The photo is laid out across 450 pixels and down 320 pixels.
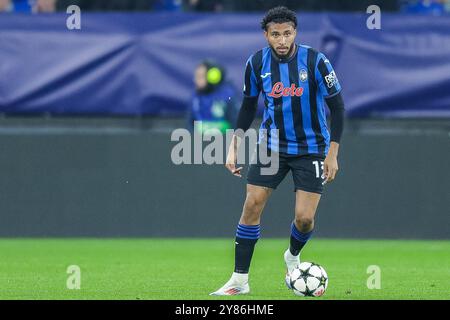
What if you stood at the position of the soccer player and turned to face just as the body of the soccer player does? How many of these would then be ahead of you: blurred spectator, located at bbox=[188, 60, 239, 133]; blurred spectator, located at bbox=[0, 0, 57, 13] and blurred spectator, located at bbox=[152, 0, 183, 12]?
0

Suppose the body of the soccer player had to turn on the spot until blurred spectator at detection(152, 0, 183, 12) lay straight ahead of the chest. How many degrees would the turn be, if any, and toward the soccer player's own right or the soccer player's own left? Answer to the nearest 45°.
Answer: approximately 180°

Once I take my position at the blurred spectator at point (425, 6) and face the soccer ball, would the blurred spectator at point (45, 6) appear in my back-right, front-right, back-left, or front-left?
front-right

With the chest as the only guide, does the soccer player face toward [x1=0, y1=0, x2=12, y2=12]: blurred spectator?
no

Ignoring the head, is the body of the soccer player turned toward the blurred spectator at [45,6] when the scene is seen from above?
no

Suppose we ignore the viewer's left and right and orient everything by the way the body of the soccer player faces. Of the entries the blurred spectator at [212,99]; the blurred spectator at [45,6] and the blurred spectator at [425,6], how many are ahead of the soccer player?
0

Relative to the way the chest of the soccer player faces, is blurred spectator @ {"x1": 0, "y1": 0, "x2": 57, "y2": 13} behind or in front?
behind

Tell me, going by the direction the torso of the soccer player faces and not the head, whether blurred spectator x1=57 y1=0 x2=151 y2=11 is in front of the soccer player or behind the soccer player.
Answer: behind

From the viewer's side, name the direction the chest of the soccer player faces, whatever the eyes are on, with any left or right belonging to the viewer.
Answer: facing the viewer

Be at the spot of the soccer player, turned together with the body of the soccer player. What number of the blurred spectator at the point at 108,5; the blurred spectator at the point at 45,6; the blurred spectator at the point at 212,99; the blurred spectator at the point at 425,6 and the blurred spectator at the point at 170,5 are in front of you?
0

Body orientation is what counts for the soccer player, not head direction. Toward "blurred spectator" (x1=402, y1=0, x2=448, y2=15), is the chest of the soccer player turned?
no

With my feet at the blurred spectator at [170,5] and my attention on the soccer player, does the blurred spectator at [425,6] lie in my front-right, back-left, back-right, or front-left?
front-left

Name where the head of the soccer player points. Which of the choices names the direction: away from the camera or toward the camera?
toward the camera
